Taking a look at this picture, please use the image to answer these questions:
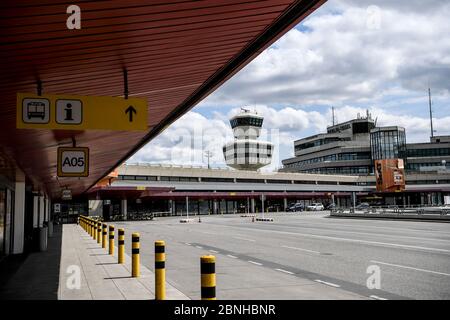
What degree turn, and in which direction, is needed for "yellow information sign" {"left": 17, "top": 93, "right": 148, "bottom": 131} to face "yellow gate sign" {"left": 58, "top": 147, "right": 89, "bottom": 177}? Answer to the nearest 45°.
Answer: approximately 180°

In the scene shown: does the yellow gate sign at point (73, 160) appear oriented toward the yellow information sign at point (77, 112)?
yes

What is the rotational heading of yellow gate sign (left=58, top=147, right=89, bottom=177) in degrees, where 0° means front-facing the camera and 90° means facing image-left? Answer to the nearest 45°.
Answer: approximately 0°

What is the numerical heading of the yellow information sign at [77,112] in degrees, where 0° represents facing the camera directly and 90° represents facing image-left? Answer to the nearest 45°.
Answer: approximately 0°

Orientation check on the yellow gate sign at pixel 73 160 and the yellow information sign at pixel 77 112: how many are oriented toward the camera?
2

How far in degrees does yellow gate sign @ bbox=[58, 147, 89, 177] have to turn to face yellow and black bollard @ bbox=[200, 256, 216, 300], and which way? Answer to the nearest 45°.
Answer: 0° — it already faces it

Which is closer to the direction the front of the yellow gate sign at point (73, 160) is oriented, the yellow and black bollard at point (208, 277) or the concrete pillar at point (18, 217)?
the yellow and black bollard
